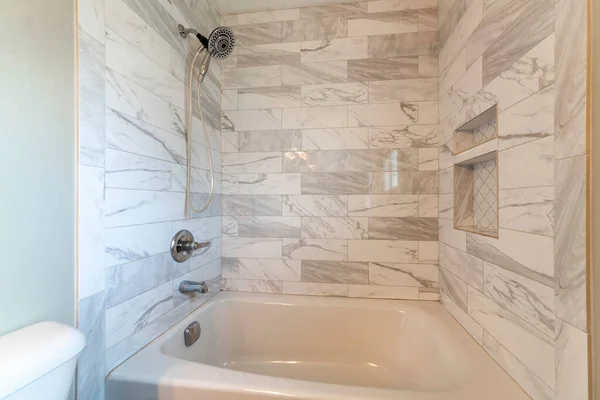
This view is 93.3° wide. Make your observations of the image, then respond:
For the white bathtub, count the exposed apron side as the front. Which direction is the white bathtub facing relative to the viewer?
toward the camera

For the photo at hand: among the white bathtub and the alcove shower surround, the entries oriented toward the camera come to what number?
2

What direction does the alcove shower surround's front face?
toward the camera

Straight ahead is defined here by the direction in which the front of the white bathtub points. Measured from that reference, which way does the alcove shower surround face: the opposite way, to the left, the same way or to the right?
the same way
